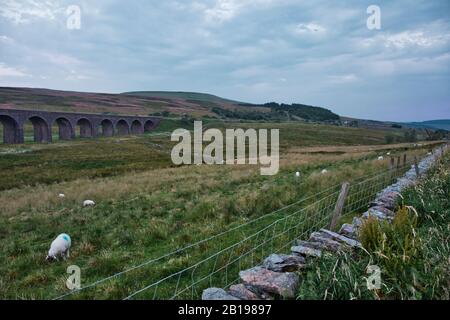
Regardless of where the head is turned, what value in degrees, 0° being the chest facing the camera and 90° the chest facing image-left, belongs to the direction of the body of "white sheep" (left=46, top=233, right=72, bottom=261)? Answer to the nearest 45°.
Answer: approximately 45°

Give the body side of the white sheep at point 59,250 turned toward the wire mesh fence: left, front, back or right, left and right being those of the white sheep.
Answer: left
